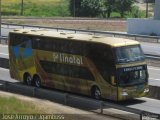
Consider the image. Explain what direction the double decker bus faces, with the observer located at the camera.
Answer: facing the viewer and to the right of the viewer
